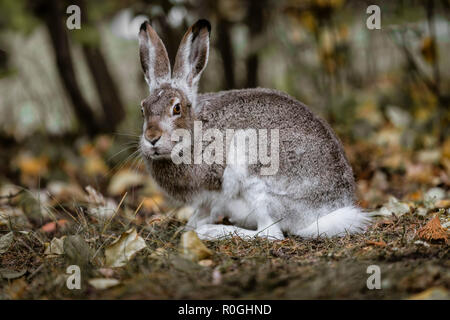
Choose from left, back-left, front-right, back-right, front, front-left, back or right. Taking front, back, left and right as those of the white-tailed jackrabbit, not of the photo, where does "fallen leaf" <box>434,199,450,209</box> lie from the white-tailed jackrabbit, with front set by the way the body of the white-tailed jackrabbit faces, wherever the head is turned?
back

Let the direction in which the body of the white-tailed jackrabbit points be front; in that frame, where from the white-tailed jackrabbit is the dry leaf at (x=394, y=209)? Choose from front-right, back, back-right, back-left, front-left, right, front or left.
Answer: back

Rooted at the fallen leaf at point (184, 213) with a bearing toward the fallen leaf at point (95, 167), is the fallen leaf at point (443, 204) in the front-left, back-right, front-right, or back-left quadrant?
back-right

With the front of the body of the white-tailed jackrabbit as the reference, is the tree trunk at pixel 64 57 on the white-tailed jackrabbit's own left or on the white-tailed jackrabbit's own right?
on the white-tailed jackrabbit's own right

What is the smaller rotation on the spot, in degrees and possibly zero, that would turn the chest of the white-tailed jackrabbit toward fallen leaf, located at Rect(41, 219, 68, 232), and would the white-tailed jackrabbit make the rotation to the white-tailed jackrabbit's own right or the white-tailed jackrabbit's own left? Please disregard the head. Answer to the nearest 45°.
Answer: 0° — it already faces it

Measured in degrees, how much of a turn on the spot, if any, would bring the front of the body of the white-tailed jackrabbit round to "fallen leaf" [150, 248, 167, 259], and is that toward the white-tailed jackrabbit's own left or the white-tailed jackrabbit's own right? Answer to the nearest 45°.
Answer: approximately 45° to the white-tailed jackrabbit's own left

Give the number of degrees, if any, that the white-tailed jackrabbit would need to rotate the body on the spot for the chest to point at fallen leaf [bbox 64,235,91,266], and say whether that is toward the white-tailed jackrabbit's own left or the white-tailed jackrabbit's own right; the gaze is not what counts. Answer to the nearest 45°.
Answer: approximately 45° to the white-tailed jackrabbit's own left

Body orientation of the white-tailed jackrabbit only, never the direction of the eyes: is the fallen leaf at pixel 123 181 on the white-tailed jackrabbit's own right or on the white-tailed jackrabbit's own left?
on the white-tailed jackrabbit's own right

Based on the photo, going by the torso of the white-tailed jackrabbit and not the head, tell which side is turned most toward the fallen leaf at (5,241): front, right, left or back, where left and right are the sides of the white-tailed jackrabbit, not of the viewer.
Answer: front

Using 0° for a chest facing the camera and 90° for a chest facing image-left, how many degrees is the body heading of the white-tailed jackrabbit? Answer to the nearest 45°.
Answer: approximately 90°

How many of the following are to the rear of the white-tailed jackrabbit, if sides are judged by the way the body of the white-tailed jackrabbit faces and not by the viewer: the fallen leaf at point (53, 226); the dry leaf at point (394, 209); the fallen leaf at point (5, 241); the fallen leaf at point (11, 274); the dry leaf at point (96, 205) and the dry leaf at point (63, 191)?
1

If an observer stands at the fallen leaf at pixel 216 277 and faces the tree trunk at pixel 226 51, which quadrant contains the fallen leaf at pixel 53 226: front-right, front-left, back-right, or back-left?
front-left

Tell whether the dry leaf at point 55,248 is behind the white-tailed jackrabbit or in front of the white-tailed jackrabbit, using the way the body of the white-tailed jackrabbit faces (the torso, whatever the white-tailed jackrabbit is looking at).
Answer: in front
